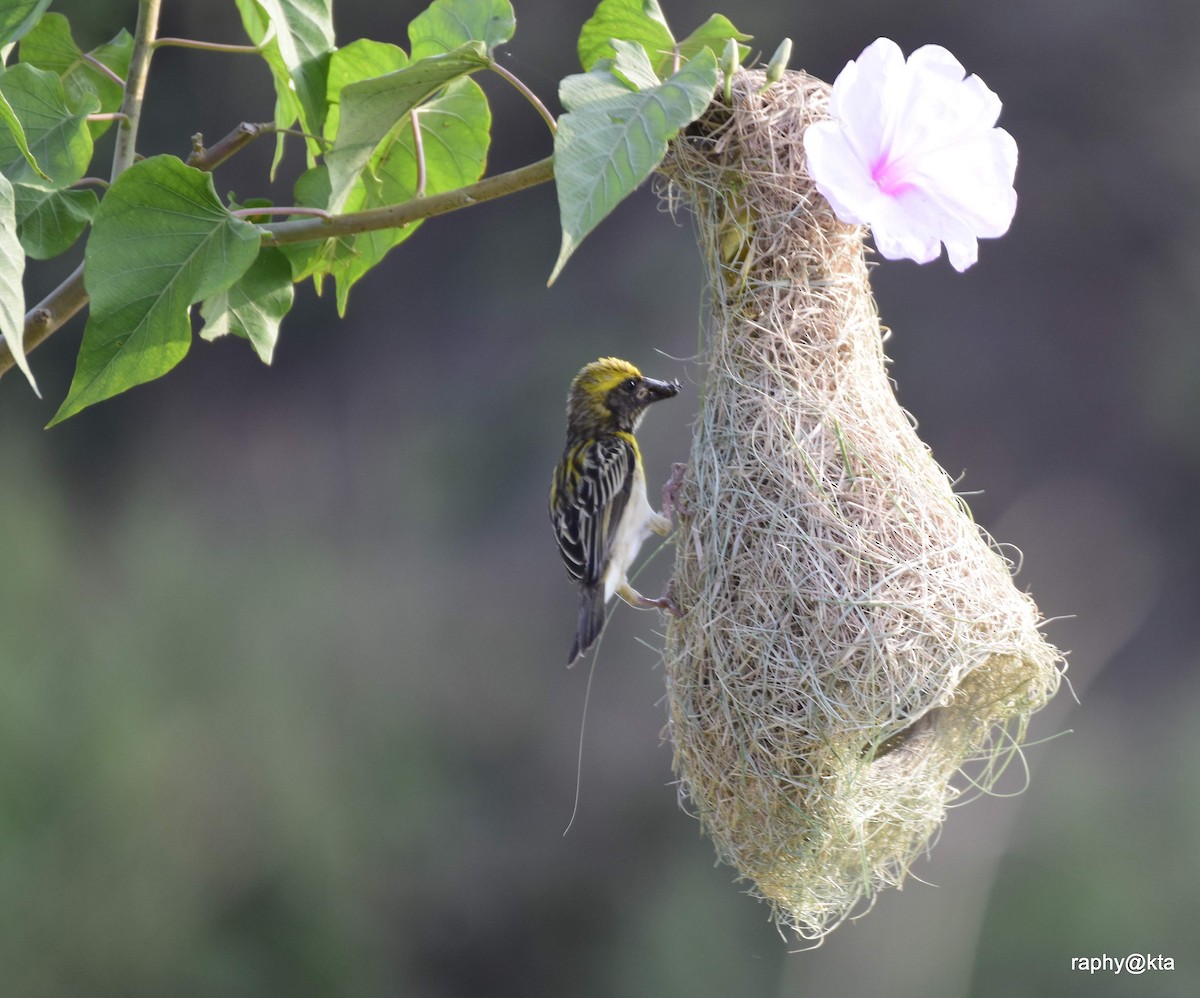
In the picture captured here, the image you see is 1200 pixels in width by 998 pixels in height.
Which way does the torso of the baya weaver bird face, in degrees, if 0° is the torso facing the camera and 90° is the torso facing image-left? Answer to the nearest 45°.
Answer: approximately 270°
